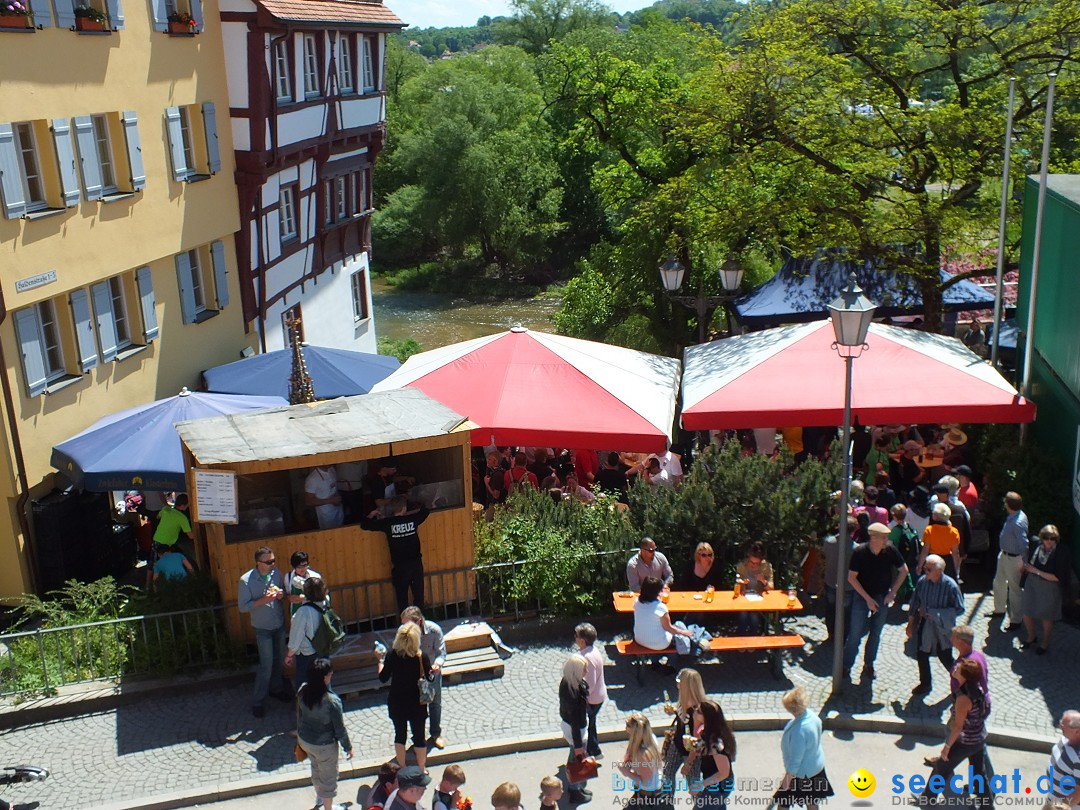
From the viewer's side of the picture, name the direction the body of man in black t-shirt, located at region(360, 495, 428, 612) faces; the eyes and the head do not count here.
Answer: away from the camera

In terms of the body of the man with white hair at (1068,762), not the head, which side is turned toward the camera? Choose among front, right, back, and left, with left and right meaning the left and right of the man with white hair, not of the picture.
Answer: left

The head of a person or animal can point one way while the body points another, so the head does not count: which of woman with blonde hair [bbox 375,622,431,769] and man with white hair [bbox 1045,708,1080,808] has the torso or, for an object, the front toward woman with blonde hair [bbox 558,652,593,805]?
the man with white hair

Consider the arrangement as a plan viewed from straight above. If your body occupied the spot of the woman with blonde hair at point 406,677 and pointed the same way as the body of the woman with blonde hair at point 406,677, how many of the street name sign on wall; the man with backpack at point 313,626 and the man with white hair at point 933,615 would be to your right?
1

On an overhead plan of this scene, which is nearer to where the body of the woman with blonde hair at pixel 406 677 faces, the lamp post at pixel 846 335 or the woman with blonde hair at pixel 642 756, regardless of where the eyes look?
the lamp post

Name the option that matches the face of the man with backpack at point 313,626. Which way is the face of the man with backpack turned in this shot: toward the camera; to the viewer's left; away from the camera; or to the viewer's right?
away from the camera

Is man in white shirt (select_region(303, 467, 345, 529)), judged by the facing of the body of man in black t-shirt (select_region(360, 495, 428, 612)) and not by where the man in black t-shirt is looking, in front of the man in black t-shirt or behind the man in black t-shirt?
in front

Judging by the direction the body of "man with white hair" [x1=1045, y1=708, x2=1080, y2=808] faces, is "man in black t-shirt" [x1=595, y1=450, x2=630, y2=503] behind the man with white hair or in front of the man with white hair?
in front

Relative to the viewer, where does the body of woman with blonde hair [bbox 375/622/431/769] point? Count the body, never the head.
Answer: away from the camera

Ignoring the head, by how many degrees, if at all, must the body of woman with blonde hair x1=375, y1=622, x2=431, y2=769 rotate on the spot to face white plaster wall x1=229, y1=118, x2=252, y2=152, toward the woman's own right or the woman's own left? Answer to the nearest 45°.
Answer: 0° — they already face it

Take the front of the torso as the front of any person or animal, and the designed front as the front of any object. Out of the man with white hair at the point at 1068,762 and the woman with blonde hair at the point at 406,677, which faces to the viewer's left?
the man with white hair

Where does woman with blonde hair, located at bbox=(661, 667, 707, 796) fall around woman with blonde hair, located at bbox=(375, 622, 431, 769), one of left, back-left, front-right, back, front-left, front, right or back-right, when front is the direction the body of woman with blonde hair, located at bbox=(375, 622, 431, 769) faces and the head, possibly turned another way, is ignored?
back-right

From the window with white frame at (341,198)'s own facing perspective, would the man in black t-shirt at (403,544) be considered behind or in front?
in front

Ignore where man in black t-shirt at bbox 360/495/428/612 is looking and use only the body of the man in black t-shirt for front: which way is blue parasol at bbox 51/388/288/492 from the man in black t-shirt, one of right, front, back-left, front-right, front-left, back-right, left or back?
front-left

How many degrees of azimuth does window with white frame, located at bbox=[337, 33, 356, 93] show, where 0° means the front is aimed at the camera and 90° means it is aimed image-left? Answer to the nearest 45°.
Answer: approximately 315°

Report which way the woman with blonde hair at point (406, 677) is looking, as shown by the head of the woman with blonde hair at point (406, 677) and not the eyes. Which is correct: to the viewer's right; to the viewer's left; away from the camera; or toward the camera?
away from the camera
